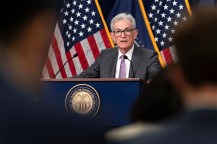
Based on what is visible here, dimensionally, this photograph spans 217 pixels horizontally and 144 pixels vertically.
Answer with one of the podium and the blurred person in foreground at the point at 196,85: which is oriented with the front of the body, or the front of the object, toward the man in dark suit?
the blurred person in foreground

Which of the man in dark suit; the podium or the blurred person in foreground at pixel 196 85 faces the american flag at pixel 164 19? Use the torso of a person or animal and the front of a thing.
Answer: the blurred person in foreground

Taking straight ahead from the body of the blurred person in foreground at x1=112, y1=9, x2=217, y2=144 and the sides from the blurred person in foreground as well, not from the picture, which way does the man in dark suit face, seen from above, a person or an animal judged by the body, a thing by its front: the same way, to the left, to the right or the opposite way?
the opposite way

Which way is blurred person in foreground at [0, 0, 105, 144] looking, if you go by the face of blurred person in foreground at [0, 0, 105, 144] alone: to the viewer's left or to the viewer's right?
to the viewer's right

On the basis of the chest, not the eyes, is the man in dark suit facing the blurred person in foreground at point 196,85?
yes

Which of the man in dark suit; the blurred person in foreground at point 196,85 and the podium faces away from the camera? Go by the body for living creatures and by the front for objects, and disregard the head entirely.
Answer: the blurred person in foreground

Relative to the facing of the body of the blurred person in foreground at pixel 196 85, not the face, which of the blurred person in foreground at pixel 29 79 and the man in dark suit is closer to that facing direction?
the man in dark suit

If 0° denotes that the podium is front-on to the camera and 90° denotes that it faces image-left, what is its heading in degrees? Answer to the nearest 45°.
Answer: approximately 0°

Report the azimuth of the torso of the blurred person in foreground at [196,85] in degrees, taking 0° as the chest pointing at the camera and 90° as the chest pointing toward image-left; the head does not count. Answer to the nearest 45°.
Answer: approximately 180°

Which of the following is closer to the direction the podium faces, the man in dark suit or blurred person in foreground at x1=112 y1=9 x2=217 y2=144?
the blurred person in foreground

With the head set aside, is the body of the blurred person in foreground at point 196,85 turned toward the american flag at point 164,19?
yes
